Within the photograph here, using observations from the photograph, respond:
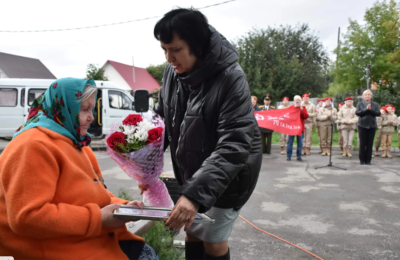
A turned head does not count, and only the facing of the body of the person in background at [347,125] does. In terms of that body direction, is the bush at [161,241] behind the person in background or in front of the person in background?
in front

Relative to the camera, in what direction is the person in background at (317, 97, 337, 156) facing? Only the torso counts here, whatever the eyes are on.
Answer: toward the camera

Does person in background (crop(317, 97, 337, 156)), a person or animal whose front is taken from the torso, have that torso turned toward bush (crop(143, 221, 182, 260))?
yes

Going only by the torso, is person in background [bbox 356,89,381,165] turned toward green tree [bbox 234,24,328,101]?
no

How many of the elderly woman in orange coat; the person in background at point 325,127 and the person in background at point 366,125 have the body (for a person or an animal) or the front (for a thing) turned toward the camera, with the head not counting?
2

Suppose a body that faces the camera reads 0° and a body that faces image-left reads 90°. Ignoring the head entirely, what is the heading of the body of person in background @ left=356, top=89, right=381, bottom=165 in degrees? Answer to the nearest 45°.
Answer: approximately 0°

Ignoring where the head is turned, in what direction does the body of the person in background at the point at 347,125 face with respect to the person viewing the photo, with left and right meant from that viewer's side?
facing the viewer

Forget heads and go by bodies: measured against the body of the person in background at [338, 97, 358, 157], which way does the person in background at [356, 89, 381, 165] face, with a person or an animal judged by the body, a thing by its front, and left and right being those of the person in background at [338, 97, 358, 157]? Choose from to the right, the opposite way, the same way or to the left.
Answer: the same way

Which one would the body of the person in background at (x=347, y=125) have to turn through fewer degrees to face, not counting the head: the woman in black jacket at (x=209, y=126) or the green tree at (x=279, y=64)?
the woman in black jacket

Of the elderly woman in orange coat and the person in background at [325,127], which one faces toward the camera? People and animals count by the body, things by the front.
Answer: the person in background

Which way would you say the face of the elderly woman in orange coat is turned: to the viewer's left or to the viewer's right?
to the viewer's right

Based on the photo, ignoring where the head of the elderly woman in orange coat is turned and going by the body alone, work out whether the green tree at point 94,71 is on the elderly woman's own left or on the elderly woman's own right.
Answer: on the elderly woman's own left

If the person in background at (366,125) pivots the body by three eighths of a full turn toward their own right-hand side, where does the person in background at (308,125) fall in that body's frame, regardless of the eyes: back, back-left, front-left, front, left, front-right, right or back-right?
front

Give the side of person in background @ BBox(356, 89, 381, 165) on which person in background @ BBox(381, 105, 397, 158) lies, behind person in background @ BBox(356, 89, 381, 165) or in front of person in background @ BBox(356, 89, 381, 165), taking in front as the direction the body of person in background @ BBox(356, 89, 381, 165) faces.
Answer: behind

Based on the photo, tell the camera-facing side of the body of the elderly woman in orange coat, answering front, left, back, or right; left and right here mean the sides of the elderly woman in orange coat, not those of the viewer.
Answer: right

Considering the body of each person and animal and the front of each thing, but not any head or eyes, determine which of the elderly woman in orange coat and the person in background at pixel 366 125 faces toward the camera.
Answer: the person in background

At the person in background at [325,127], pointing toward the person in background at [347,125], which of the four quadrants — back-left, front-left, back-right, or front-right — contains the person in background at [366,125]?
front-right

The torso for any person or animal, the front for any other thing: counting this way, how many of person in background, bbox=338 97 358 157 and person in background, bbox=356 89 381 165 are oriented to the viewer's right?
0
